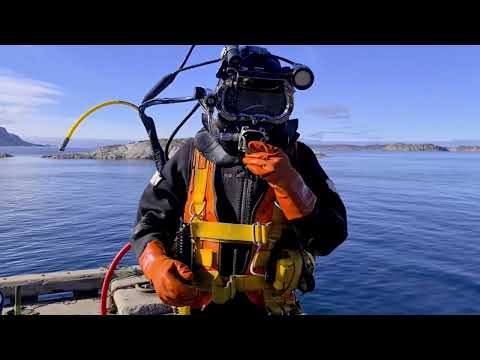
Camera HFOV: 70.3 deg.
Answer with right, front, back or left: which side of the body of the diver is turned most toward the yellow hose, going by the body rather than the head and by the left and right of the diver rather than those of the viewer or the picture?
right

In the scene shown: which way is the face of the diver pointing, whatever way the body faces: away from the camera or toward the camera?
toward the camera

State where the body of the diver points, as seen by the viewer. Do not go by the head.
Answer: toward the camera
